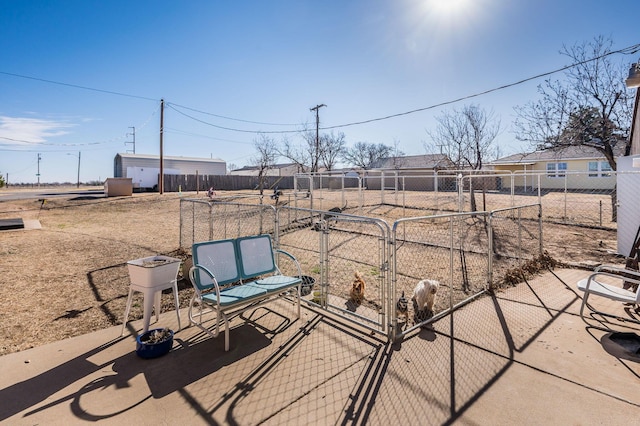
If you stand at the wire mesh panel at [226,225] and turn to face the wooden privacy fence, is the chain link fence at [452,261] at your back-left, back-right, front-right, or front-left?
back-right

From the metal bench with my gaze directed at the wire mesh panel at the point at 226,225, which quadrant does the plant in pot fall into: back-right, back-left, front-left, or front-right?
back-left

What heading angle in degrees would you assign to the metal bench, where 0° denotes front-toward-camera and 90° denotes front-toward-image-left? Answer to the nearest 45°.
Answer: approximately 315°

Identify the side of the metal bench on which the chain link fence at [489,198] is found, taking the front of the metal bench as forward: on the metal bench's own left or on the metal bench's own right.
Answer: on the metal bench's own left

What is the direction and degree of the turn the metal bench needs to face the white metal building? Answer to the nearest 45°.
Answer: approximately 135° to its left

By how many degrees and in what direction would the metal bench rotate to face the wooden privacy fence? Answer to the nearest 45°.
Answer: approximately 135° to its left

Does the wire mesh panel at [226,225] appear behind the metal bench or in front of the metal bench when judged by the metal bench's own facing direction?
behind
